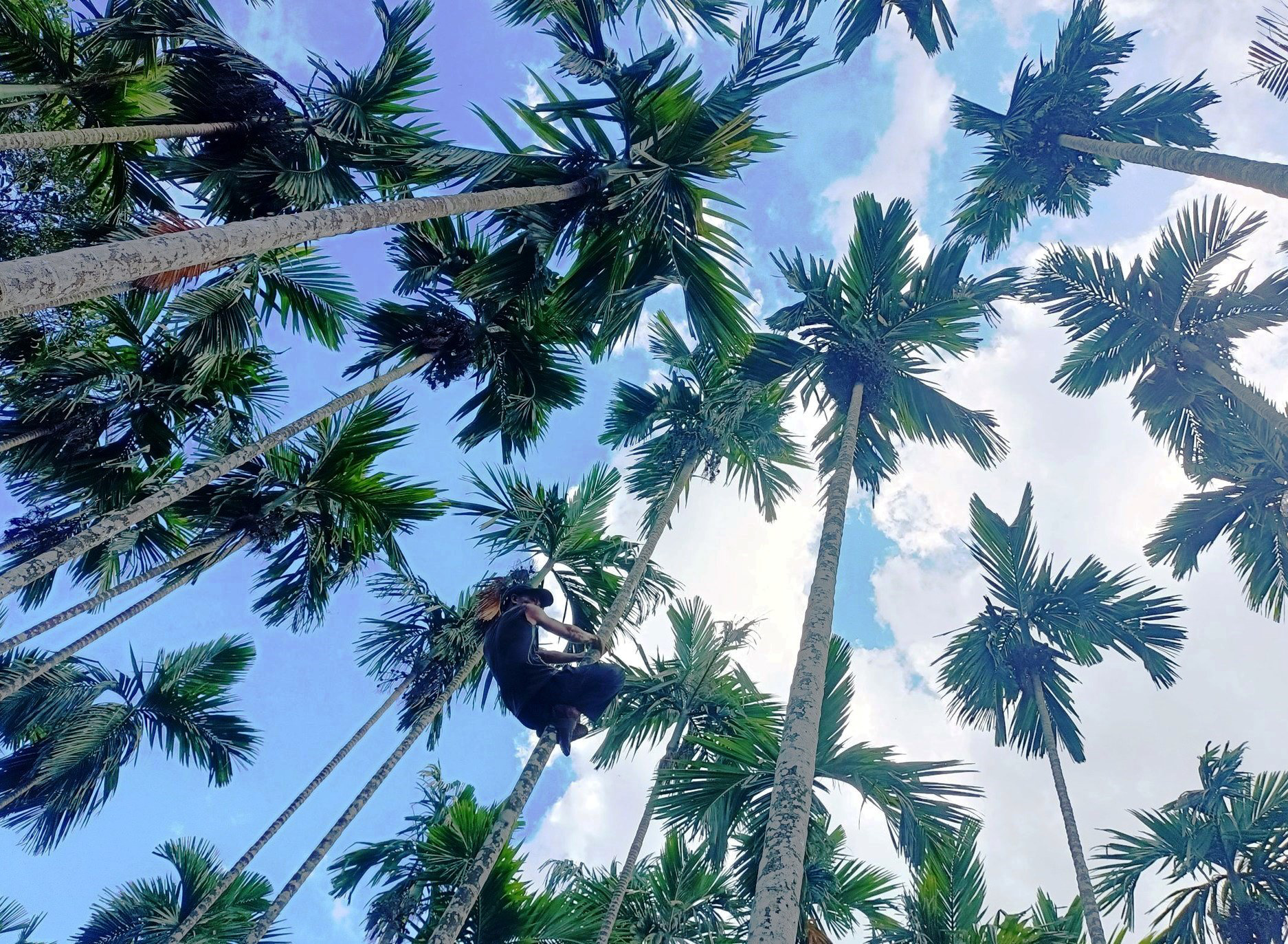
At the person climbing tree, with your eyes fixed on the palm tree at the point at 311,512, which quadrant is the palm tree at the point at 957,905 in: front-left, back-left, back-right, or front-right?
back-right

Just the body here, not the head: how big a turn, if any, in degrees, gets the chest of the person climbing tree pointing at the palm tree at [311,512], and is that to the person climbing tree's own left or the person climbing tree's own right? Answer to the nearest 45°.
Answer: approximately 135° to the person climbing tree's own left

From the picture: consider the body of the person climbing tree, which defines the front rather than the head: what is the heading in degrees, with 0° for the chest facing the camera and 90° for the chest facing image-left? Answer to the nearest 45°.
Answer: approximately 270°

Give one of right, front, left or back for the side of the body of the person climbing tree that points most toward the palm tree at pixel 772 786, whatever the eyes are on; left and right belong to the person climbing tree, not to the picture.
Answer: front

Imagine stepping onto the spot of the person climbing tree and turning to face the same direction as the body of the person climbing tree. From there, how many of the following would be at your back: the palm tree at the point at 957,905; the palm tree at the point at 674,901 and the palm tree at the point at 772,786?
0
